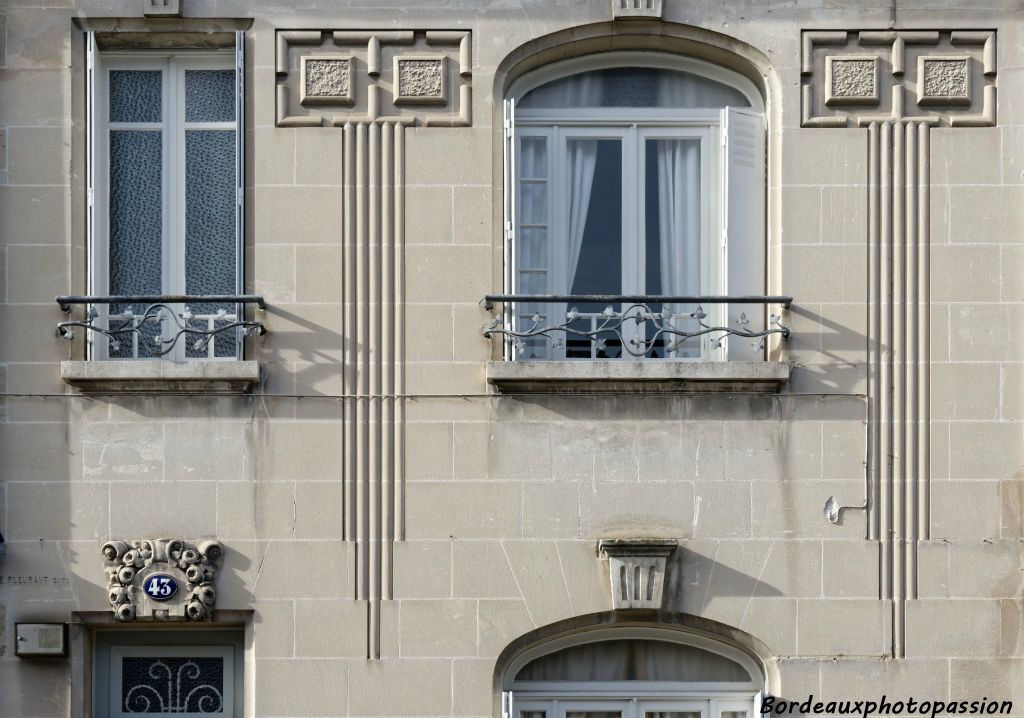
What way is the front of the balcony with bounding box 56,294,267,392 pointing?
toward the camera

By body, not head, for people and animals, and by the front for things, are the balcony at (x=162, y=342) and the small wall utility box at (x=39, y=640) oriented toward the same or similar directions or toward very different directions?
same or similar directions

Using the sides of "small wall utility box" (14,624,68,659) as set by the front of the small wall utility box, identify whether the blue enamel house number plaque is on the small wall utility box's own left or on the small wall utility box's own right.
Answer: on the small wall utility box's own left

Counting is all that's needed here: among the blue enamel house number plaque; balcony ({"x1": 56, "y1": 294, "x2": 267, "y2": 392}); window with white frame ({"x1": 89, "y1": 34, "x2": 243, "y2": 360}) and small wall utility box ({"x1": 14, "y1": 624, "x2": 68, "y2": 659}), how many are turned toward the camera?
4

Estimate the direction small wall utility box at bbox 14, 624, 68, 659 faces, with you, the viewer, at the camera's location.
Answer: facing the viewer

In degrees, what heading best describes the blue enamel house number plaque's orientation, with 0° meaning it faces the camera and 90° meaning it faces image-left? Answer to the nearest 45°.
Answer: approximately 0°

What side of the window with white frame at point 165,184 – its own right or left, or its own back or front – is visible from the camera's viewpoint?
front

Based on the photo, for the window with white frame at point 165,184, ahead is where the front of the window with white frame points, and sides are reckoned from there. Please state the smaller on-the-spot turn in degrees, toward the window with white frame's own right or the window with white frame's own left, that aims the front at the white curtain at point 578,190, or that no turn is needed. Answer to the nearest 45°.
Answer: approximately 90° to the window with white frame's own left

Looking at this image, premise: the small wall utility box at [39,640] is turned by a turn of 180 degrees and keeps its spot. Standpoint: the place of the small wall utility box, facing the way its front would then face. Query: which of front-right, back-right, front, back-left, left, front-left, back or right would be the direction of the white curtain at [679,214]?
right
